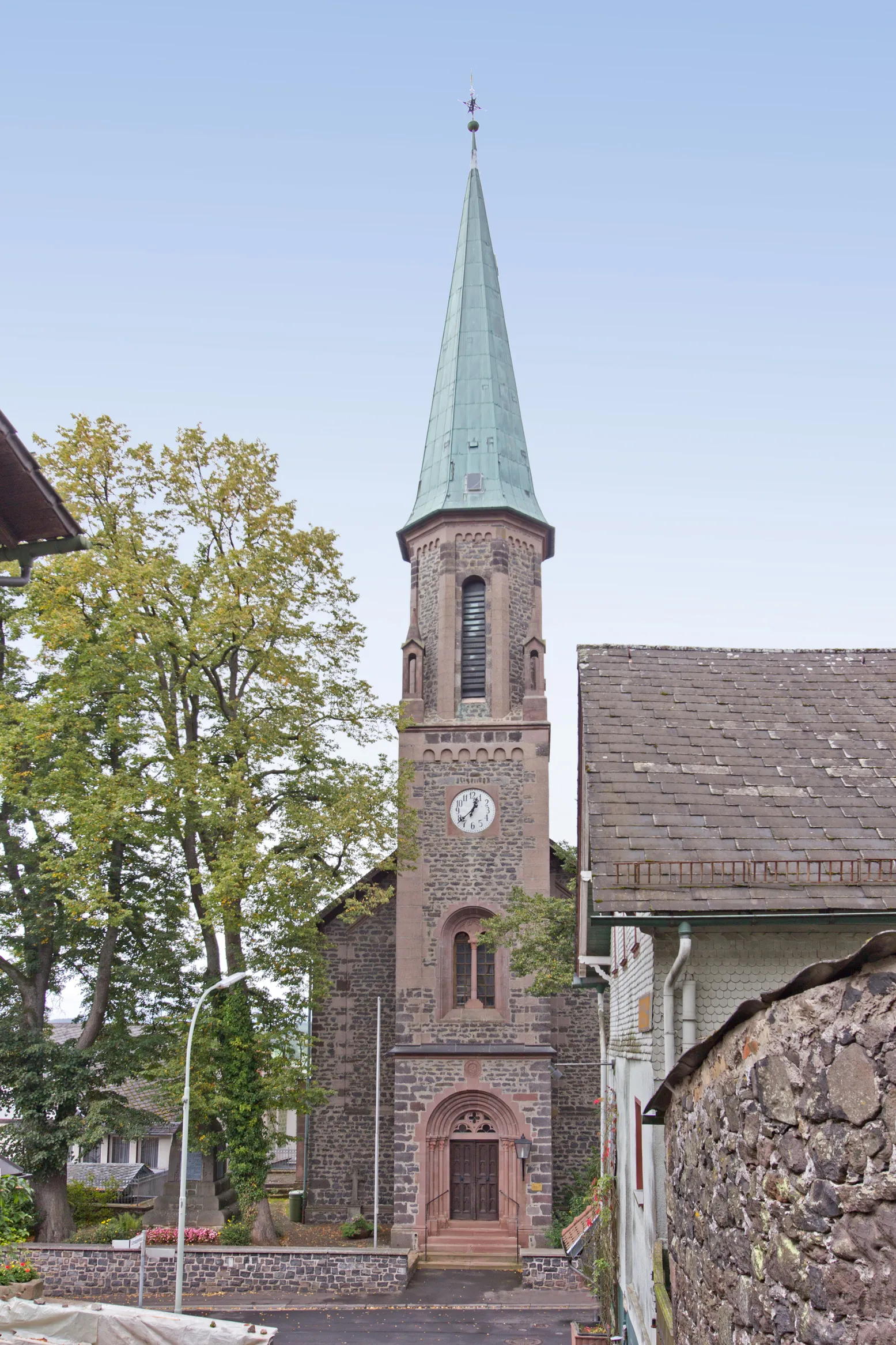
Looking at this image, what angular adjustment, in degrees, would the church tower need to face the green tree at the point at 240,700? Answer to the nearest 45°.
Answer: approximately 45° to its right

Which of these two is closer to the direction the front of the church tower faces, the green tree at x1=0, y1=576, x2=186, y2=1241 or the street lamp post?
the street lamp post

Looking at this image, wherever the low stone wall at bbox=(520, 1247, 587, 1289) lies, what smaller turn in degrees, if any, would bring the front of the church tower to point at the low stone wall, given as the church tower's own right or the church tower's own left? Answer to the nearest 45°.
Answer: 0° — it already faces it

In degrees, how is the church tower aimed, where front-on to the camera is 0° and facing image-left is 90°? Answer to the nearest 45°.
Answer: approximately 0°
